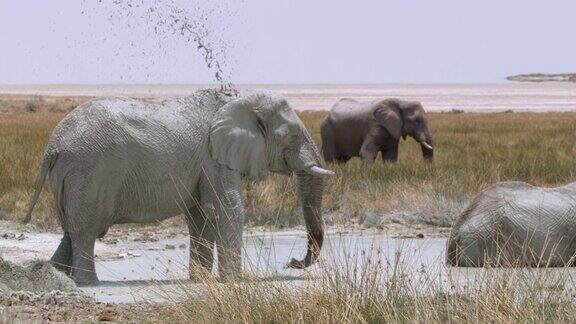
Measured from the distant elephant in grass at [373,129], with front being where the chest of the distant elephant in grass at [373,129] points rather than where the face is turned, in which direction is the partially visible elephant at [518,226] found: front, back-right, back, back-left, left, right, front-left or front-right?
right

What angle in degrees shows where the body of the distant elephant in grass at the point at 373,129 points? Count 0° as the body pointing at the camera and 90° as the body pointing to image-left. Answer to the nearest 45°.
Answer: approximately 270°

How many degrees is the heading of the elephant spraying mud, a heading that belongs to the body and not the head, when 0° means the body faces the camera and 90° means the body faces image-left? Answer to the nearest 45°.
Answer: approximately 270°

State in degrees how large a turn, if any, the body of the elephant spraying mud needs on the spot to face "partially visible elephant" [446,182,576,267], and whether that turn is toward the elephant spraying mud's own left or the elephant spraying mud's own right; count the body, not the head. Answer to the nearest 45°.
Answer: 0° — it already faces it

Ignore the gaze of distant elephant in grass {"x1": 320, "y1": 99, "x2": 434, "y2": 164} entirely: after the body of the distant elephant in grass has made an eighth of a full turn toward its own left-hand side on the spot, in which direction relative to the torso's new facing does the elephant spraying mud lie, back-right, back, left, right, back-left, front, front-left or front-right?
back-right
